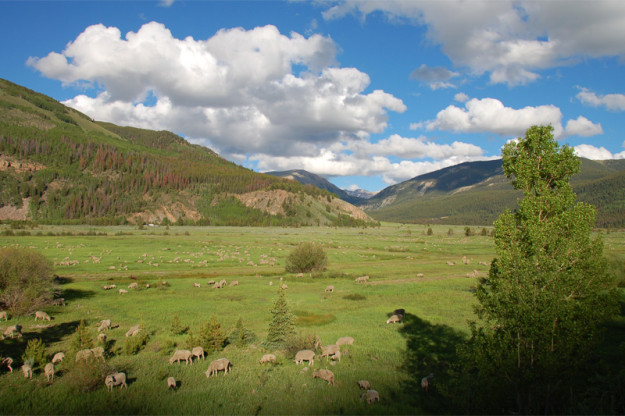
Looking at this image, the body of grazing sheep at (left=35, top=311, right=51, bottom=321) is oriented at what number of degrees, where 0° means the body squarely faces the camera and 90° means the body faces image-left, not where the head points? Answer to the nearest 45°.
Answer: approximately 270°

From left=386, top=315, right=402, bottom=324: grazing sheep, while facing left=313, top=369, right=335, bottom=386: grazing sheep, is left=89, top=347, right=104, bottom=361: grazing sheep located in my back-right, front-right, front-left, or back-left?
front-right

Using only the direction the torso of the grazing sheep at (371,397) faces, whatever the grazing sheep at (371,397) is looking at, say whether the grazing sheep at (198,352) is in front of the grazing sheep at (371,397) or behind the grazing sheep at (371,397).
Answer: in front

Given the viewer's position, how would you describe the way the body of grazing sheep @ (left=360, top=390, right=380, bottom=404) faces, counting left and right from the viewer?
facing to the left of the viewer

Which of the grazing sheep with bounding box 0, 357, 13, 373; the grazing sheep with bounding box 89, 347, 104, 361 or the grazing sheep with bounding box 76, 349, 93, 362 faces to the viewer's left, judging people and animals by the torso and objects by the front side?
the grazing sheep with bounding box 76, 349, 93, 362

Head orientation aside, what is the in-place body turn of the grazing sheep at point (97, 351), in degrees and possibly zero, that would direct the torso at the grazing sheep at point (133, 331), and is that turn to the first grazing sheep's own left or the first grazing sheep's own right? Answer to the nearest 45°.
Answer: approximately 90° to the first grazing sheep's own left
